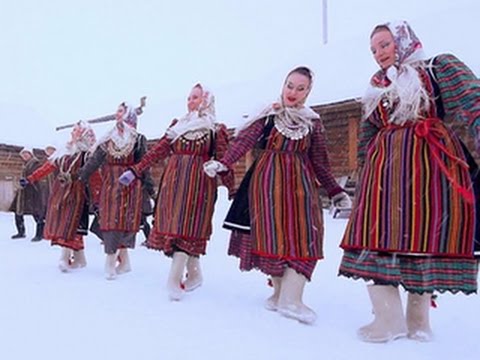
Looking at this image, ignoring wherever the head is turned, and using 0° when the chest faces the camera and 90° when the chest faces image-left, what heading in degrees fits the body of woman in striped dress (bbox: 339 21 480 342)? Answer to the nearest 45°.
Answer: approximately 45°

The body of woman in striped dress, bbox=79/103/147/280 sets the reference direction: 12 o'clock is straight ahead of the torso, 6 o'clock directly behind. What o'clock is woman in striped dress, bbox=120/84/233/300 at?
woman in striped dress, bbox=120/84/233/300 is roughly at 11 o'clock from woman in striped dress, bbox=79/103/147/280.

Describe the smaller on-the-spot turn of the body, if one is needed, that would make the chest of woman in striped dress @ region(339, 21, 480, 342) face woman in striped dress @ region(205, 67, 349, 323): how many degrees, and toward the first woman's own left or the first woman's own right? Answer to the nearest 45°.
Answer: approximately 90° to the first woman's own right

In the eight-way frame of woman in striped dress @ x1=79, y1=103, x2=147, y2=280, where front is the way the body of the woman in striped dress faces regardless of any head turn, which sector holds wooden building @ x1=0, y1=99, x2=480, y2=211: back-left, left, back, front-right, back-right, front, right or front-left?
back-left

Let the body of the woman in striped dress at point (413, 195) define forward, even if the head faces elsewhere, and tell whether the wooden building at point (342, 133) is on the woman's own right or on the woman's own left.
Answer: on the woman's own right

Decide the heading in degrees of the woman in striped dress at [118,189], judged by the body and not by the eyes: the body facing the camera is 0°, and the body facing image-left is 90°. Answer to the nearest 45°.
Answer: approximately 0°

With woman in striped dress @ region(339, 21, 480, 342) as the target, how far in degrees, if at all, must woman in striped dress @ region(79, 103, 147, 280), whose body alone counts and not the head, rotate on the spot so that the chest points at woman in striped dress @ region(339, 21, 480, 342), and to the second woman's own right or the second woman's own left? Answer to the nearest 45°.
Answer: approximately 45° to the second woman's own left

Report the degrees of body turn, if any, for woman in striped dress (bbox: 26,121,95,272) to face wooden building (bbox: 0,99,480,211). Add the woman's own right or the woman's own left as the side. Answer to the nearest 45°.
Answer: approximately 180°
